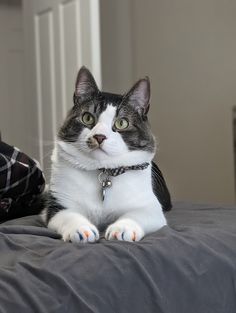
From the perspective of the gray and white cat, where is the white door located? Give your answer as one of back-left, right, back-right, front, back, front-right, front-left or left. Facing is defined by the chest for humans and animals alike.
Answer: back

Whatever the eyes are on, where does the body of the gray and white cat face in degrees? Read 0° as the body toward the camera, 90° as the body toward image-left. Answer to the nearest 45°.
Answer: approximately 0°
